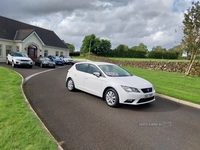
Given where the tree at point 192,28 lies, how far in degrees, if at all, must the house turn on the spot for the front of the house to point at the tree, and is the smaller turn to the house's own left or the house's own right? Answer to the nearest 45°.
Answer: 0° — it already faces it

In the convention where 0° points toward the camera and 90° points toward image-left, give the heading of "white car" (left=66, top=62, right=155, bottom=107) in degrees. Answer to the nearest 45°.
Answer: approximately 315°

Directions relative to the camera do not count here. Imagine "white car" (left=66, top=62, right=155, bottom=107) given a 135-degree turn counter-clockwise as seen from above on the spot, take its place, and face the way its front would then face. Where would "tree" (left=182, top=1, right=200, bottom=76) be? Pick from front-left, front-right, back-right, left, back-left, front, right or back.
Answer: front-right

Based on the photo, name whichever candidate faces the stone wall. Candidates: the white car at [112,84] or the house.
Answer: the house

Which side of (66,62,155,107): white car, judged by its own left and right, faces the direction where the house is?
back

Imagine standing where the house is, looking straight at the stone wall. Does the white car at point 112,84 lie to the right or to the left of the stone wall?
right

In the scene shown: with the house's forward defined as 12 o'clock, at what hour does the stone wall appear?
The stone wall is roughly at 12 o'clock from the house.

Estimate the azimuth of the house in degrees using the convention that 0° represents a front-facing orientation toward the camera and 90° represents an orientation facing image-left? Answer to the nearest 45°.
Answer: approximately 315°

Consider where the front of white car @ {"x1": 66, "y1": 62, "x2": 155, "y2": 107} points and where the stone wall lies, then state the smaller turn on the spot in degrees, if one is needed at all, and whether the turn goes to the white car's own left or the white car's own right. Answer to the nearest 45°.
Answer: approximately 90° to the white car's own left
